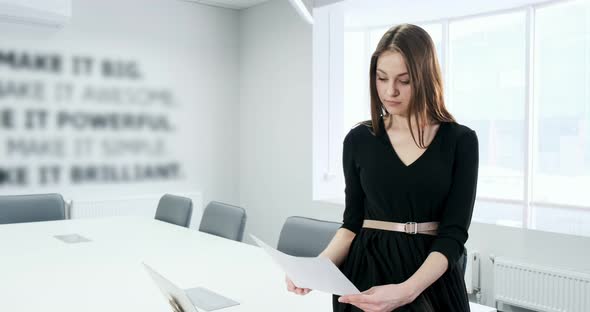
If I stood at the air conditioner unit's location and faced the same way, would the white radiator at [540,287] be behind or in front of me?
in front

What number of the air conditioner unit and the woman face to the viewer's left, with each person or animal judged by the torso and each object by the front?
0

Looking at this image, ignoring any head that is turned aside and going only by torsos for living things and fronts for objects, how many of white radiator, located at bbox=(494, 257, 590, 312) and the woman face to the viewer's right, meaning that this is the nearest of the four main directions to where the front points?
0

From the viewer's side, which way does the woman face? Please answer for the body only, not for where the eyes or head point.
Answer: toward the camera

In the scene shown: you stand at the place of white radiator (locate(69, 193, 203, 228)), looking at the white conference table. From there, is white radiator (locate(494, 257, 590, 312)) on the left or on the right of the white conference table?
left

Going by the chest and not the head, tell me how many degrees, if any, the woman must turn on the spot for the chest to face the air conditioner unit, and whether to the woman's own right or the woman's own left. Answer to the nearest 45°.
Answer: approximately 135° to the woman's own right

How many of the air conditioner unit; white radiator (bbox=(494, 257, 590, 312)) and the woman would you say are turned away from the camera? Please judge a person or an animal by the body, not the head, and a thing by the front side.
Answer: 0

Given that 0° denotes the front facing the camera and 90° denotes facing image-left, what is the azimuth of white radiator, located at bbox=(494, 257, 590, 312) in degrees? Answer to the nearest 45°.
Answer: approximately 45°

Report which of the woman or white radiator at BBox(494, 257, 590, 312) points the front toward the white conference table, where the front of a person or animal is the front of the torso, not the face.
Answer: the white radiator

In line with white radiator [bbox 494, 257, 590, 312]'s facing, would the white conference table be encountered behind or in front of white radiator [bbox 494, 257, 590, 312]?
in front

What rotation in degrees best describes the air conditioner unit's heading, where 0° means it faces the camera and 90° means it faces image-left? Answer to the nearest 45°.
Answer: approximately 315°
